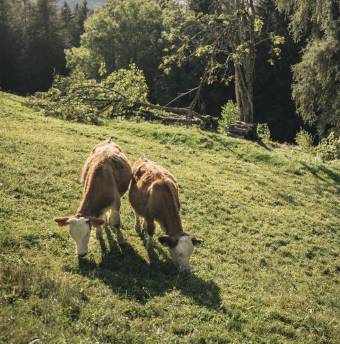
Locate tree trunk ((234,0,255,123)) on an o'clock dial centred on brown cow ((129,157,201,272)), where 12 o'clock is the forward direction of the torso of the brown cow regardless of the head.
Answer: The tree trunk is roughly at 8 o'clock from the brown cow.

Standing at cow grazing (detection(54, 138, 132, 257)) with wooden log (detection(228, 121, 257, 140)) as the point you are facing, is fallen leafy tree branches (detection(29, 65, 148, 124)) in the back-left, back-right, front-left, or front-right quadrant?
front-left

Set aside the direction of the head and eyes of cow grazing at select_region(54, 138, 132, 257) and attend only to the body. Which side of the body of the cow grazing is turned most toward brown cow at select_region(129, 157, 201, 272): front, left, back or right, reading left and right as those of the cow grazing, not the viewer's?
left

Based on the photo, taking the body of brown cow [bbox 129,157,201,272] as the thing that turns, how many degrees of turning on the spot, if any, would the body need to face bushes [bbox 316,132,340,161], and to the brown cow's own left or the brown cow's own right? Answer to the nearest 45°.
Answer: approximately 90° to the brown cow's own left

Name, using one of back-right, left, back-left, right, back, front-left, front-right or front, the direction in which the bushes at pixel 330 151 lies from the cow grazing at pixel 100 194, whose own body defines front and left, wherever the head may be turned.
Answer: back-left

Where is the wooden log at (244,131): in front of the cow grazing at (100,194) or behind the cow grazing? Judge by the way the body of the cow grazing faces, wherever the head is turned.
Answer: behind

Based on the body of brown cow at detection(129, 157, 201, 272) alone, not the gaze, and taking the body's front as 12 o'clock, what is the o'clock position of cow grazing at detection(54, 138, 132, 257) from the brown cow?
The cow grazing is roughly at 4 o'clock from the brown cow.

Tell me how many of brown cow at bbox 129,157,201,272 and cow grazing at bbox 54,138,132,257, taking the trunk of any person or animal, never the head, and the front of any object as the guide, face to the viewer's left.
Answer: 0

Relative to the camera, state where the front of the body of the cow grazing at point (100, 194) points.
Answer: toward the camera

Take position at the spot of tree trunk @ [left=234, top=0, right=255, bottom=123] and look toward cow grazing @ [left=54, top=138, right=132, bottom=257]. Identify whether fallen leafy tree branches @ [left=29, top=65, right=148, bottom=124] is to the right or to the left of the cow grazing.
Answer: right
